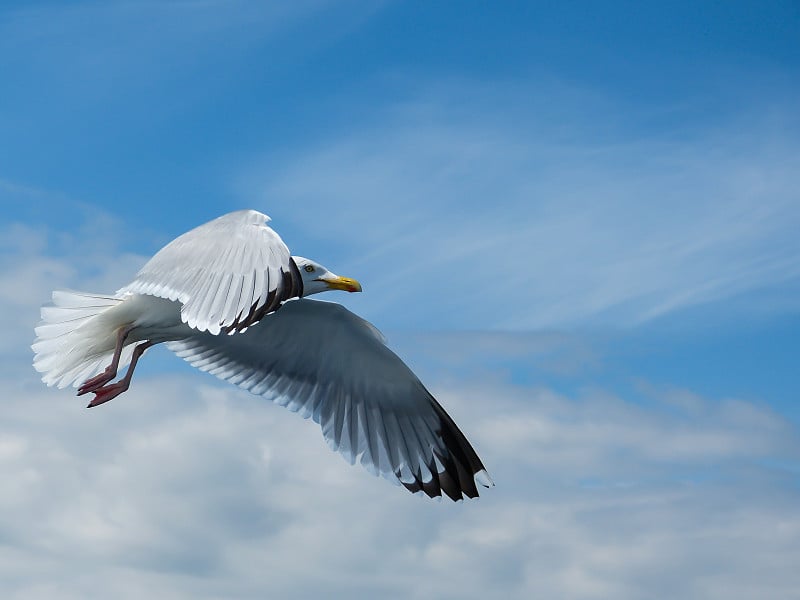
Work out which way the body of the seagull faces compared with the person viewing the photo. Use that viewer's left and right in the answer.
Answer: facing to the right of the viewer
